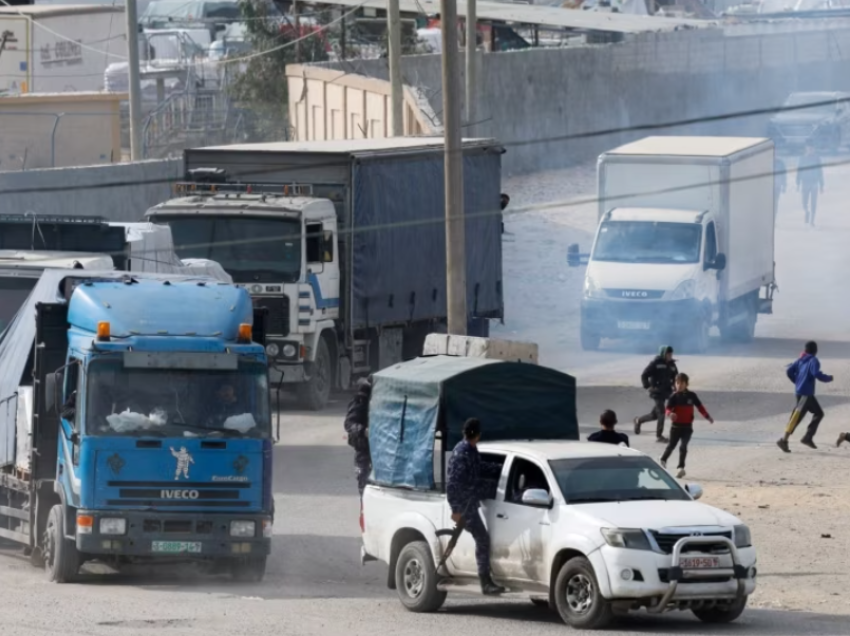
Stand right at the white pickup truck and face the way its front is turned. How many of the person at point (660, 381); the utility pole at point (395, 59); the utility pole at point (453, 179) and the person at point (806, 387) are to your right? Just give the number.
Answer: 0

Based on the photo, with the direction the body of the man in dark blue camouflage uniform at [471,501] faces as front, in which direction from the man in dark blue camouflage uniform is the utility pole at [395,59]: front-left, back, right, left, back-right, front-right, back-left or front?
left

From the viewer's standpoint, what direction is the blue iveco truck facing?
toward the camera

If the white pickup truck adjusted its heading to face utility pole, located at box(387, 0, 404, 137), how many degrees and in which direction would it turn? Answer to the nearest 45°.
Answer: approximately 135° to its left

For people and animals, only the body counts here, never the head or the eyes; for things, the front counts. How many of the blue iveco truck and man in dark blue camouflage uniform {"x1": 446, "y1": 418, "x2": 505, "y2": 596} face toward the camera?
1

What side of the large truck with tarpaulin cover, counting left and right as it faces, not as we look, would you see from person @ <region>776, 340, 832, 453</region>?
left

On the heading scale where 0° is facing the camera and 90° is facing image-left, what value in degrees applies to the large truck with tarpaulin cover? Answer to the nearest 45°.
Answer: approximately 45°

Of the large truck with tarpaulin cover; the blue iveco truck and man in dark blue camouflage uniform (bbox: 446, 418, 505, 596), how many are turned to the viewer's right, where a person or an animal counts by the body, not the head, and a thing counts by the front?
1

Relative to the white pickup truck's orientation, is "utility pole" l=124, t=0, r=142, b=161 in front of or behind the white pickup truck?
behind

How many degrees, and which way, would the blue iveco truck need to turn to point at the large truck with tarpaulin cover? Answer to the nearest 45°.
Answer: approximately 180°

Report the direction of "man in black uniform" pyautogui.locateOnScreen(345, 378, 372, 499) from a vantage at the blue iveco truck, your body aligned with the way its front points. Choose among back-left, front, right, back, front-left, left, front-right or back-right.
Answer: back-left

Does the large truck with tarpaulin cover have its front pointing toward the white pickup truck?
no

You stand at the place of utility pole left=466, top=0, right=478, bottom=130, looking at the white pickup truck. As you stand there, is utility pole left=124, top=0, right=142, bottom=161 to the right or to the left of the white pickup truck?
right

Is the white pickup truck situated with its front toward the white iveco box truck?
no

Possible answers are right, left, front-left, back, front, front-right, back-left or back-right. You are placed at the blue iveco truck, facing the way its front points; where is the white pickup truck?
front-left

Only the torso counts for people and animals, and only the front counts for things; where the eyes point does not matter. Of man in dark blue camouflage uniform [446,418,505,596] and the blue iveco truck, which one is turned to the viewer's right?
the man in dark blue camouflage uniform

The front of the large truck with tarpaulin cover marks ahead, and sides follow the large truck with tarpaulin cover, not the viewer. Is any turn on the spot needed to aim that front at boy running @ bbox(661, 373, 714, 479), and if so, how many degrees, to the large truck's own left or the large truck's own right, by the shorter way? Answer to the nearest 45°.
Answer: approximately 90° to the large truck's own left

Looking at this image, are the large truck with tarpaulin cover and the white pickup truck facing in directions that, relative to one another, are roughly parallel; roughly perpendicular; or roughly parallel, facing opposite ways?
roughly perpendicular

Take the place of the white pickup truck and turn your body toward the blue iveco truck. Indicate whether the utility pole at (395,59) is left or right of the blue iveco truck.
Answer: right
